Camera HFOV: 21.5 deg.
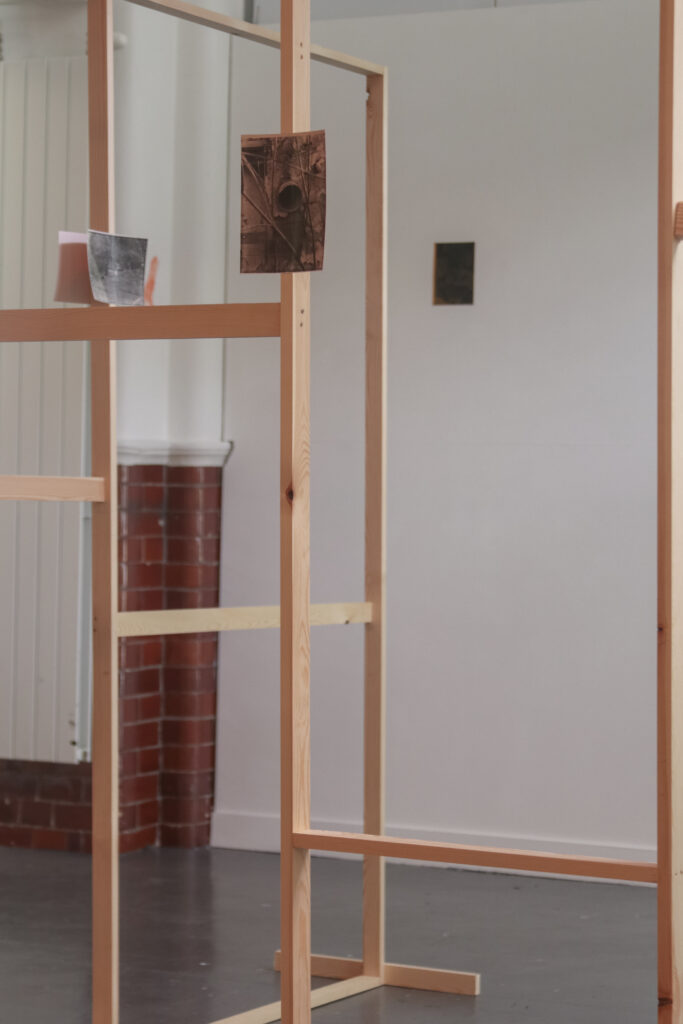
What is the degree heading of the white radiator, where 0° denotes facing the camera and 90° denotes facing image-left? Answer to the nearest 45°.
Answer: approximately 0°

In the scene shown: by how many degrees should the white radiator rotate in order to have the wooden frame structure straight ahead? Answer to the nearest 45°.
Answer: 0° — it already faces it
